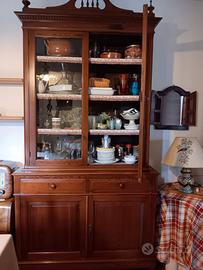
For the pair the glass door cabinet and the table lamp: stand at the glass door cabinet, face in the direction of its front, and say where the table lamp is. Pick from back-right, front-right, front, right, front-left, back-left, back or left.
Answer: left

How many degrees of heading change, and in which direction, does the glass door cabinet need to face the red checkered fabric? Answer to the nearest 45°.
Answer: approximately 90° to its left

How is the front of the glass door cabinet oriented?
toward the camera
